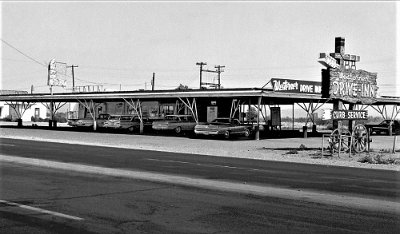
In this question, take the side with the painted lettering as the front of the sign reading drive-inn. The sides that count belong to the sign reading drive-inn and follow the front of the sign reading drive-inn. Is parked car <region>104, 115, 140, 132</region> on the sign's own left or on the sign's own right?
on the sign's own right

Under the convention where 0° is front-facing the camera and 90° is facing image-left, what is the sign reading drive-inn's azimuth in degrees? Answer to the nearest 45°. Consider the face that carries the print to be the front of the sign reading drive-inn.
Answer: approximately 0°

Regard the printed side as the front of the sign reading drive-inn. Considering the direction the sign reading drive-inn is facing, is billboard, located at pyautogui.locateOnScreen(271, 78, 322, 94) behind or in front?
behind

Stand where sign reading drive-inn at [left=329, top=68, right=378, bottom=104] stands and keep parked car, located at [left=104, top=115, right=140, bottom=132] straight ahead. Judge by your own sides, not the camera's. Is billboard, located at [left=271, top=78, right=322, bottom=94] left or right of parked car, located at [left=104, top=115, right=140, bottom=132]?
right
